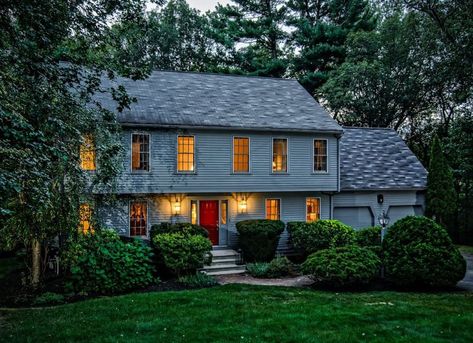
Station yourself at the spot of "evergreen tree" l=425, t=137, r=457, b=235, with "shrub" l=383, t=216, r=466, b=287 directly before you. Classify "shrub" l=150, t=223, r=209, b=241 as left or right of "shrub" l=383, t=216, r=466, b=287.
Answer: right

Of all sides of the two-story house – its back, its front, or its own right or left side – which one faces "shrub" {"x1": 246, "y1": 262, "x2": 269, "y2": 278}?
front

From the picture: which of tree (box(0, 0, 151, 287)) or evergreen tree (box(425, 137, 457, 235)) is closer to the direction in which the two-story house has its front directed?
the tree

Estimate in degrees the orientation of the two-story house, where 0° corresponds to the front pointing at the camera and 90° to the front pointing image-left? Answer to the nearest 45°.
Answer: approximately 0°

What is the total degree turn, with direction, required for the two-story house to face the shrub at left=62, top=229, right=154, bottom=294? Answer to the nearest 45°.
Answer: approximately 45° to its right

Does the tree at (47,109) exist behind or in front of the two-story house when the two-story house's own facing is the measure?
in front

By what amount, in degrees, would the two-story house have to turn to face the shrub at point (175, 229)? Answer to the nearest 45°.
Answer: approximately 45° to its right

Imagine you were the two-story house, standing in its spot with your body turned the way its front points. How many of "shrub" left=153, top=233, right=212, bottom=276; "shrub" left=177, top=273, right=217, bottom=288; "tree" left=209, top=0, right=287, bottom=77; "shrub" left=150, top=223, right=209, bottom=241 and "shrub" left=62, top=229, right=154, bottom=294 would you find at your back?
1

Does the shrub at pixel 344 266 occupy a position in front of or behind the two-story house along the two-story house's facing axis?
in front

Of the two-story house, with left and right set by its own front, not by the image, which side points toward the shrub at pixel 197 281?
front

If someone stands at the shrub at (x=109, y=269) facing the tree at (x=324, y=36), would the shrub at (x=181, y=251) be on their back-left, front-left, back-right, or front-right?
front-right

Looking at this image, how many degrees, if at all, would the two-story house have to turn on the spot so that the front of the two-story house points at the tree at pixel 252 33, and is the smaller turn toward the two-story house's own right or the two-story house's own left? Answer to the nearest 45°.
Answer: approximately 180°
